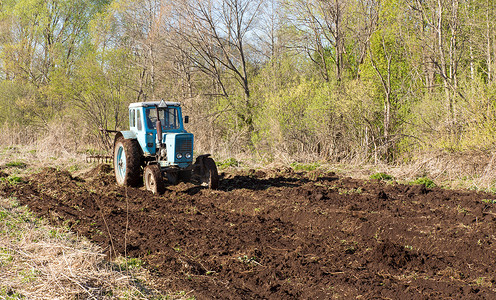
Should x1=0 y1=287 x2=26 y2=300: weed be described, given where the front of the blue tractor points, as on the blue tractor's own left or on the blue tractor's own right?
on the blue tractor's own right

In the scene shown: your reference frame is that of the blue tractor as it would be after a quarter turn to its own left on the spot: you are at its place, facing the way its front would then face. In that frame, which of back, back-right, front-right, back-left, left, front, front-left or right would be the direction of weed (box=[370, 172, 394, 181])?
front-right

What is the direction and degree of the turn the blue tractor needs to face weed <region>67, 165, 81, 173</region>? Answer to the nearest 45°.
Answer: approximately 180°

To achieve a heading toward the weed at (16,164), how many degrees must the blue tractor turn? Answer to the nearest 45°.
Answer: approximately 180°

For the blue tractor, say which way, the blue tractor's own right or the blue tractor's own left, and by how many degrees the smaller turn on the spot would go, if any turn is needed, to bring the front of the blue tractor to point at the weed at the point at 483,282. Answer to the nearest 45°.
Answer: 0° — it already faces it

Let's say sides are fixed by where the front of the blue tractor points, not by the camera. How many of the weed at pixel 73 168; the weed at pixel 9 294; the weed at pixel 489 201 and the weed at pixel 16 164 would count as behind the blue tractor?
2

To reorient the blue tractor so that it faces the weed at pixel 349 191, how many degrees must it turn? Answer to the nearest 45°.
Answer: approximately 45° to its left

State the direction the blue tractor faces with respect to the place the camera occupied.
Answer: facing the viewer and to the right of the viewer

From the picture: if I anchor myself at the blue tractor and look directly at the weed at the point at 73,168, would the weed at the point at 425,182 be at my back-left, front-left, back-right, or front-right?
back-right

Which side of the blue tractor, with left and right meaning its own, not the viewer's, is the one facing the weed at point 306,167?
left

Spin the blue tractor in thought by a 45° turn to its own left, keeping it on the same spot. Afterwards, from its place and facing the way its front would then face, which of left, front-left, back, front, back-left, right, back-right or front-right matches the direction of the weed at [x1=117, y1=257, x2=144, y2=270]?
right
